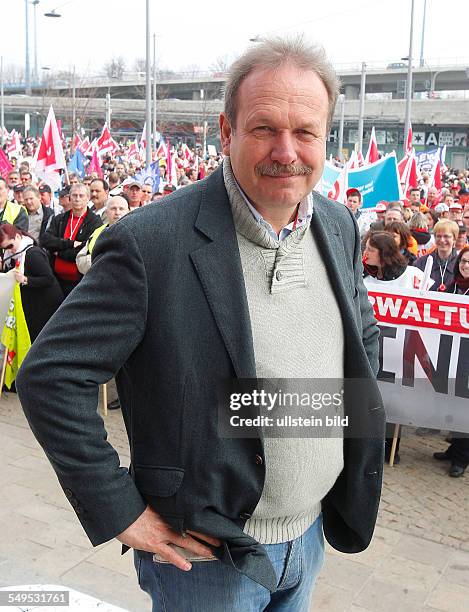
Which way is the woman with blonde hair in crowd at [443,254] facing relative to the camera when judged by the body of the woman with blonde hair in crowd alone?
toward the camera

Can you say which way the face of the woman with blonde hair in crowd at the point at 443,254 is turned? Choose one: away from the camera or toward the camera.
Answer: toward the camera

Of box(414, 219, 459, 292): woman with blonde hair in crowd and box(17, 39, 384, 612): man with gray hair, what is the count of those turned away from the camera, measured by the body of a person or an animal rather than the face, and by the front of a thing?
0

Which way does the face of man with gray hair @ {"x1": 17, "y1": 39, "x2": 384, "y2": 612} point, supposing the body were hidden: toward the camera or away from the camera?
toward the camera

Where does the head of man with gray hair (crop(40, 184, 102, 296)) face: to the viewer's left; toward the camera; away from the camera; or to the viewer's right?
toward the camera

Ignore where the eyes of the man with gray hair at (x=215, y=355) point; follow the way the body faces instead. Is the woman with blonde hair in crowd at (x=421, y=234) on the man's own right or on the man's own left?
on the man's own left

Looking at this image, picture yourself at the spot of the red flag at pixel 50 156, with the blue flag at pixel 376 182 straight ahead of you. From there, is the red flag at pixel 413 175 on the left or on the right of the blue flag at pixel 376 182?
left

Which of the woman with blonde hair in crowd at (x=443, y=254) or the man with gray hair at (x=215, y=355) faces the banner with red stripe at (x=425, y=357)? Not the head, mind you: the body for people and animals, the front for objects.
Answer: the woman with blonde hair in crowd

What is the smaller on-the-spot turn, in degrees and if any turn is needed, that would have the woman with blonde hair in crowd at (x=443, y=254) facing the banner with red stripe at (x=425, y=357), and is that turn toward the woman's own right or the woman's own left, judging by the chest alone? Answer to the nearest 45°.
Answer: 0° — they already face it

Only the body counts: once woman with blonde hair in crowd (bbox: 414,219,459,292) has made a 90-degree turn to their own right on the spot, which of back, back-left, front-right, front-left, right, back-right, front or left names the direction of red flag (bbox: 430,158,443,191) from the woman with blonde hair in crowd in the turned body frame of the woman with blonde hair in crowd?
right

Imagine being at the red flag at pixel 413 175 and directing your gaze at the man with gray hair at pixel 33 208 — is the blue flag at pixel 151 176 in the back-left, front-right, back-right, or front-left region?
front-right

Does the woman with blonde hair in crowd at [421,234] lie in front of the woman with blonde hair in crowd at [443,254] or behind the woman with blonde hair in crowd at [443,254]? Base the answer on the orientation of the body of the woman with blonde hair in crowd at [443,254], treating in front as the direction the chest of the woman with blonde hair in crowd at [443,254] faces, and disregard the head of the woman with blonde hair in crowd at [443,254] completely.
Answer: behind

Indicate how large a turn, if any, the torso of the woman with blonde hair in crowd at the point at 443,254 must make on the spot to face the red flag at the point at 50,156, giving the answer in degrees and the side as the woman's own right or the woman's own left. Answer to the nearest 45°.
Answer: approximately 135° to the woman's own right

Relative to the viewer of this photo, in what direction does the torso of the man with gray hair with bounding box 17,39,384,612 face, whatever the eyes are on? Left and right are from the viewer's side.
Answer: facing the viewer and to the right of the viewer

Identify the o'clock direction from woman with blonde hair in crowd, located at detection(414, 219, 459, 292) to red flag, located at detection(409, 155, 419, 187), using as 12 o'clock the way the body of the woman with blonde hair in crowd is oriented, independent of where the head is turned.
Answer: The red flag is roughly at 6 o'clock from the woman with blonde hair in crowd.

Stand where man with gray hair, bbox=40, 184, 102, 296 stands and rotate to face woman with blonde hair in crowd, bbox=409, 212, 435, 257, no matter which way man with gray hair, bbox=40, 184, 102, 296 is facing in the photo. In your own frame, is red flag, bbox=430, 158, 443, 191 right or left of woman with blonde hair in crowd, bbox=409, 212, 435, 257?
left

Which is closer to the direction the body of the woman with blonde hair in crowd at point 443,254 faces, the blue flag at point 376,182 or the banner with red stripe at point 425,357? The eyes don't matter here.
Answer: the banner with red stripe
